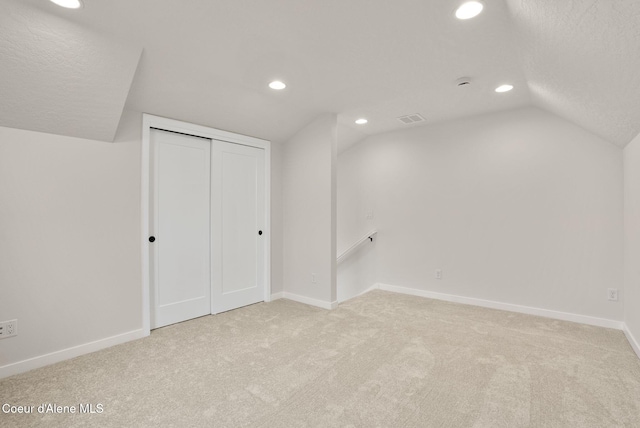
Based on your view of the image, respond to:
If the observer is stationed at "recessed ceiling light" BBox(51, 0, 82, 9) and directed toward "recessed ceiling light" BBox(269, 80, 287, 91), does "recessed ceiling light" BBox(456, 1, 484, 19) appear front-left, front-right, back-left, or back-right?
front-right

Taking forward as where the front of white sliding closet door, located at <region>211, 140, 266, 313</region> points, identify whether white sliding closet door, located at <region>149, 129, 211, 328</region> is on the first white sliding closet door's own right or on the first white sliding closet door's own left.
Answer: on the first white sliding closet door's own right

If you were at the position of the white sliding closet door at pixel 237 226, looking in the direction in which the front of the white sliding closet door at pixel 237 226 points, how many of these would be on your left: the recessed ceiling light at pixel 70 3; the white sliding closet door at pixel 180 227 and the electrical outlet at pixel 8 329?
0

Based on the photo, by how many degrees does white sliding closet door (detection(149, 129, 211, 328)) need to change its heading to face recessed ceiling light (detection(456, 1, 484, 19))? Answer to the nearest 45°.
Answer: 0° — it already faces it

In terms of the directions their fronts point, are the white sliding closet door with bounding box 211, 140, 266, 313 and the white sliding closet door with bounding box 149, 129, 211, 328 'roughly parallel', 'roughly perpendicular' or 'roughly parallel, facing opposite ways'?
roughly parallel

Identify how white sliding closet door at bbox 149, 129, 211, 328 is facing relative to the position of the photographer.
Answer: facing the viewer and to the right of the viewer

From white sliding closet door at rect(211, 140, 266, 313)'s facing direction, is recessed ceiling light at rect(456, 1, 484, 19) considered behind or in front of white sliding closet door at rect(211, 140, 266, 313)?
in front

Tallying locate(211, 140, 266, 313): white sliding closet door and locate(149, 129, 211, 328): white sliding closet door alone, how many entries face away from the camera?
0

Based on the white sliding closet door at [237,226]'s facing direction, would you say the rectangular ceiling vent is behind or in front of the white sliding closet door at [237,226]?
in front

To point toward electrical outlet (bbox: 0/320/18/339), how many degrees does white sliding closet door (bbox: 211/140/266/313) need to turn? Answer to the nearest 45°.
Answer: approximately 90° to its right
